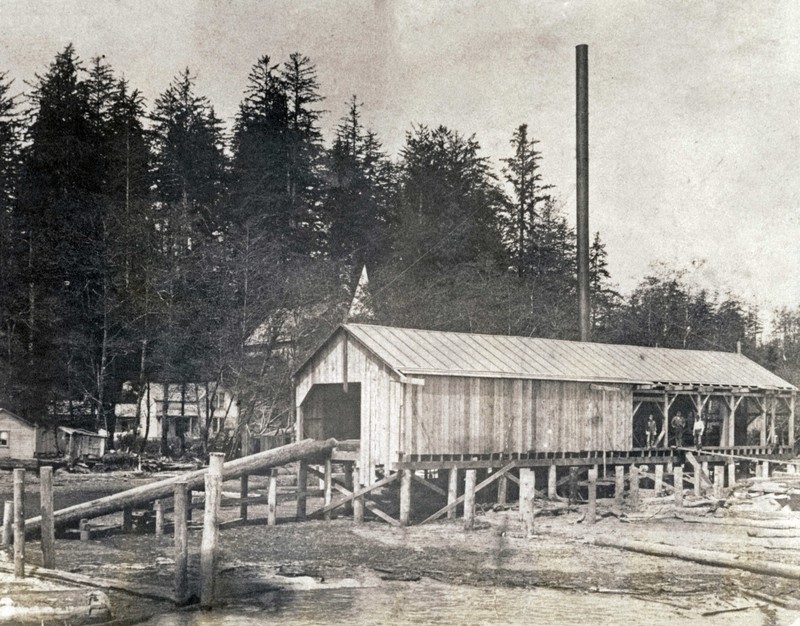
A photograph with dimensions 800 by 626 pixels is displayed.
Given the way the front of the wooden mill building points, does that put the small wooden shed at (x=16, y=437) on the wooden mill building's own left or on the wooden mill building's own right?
on the wooden mill building's own right

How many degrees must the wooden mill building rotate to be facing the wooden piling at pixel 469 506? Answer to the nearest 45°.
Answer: approximately 45° to its left

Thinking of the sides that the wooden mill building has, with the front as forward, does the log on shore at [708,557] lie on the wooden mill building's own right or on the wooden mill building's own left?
on the wooden mill building's own left

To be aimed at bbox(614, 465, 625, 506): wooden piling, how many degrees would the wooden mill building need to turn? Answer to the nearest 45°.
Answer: approximately 135° to its left

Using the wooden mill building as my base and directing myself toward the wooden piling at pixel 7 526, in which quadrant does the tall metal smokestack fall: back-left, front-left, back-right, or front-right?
back-right

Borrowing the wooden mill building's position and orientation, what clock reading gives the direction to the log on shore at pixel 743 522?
The log on shore is roughly at 8 o'clock from the wooden mill building.

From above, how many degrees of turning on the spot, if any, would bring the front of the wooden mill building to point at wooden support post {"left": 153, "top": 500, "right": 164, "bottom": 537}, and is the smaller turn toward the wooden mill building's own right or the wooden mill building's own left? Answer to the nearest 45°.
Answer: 0° — it already faces it

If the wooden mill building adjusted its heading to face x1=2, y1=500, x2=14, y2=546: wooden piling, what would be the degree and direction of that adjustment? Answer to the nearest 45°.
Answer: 0° — it already faces it

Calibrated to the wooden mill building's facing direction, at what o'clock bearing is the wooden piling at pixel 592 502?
The wooden piling is roughly at 9 o'clock from the wooden mill building.

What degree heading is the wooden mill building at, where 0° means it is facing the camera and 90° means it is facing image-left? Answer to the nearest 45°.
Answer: approximately 45°

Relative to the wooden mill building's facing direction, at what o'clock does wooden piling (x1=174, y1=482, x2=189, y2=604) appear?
The wooden piling is roughly at 11 o'clock from the wooden mill building.

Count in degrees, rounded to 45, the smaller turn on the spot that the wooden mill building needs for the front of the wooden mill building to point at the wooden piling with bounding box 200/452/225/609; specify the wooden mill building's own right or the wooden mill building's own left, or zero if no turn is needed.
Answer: approximately 45° to the wooden mill building's own left
